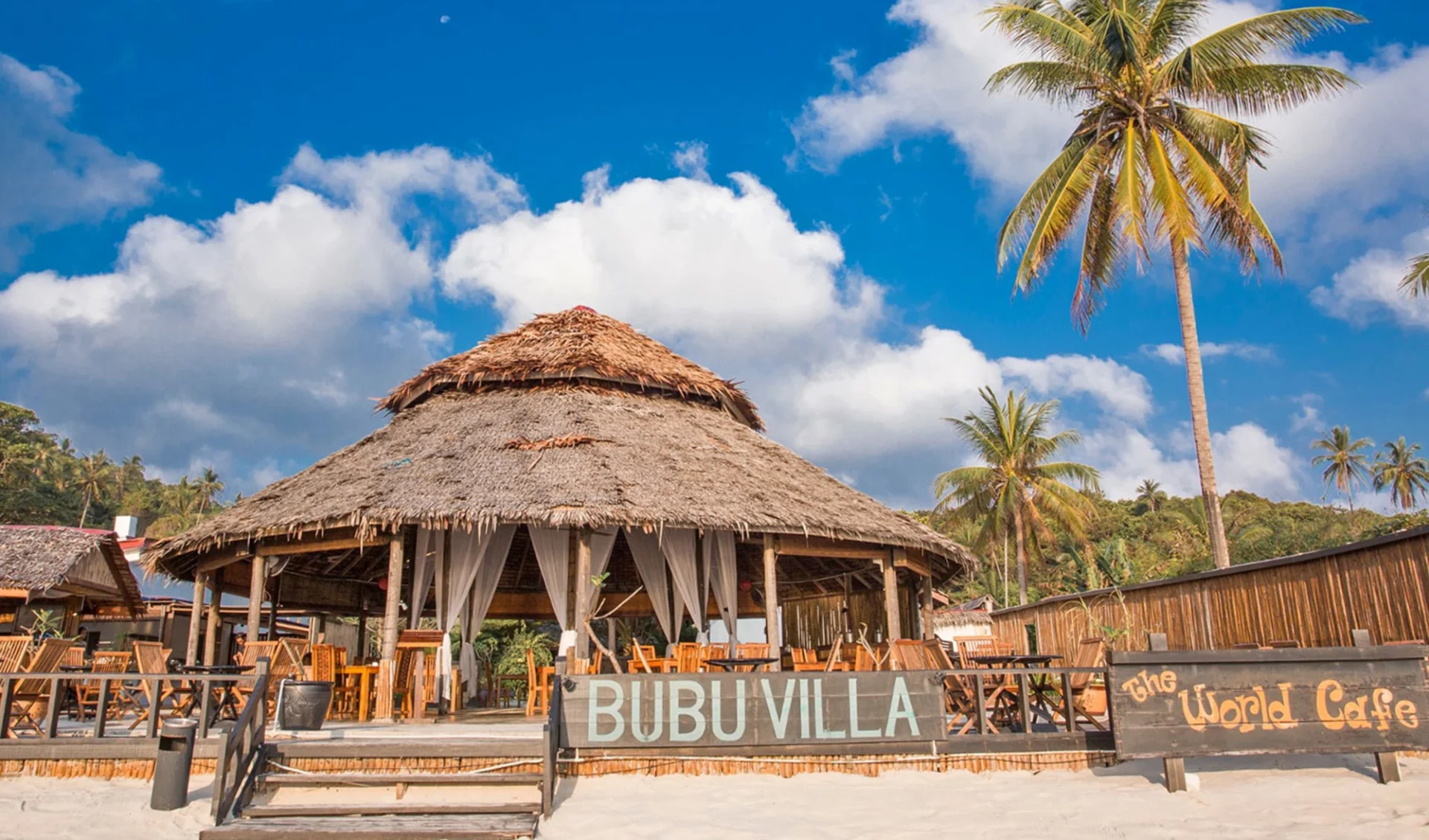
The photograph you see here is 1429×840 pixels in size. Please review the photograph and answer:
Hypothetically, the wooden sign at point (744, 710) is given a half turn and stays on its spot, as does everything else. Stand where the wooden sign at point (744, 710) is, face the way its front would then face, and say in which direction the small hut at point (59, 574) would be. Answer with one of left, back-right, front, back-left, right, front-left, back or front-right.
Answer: front-left

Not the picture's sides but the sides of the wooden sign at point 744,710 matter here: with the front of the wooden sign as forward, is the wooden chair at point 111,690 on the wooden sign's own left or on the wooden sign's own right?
on the wooden sign's own right

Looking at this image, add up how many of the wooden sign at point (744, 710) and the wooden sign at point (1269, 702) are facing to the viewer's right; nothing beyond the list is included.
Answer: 0

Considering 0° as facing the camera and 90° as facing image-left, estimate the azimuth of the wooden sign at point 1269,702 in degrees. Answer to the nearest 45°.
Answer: approximately 0°

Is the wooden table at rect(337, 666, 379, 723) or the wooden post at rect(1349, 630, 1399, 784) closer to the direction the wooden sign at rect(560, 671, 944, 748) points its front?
the wooden post

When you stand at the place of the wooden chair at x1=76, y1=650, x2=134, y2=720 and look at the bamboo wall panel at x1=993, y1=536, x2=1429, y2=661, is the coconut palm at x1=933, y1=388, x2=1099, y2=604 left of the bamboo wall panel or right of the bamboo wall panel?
left

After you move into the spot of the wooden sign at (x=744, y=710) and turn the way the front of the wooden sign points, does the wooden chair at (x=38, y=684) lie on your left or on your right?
on your right

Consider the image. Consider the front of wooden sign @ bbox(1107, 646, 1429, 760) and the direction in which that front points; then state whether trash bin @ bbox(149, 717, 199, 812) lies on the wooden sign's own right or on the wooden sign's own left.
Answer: on the wooden sign's own right

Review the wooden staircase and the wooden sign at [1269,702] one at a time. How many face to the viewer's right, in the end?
0

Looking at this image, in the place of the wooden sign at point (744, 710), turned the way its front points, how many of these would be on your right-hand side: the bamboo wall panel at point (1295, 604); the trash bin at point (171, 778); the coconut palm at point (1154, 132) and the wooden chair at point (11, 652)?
2

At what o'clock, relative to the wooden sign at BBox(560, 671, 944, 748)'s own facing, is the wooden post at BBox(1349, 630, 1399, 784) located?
The wooden post is roughly at 9 o'clock from the wooden sign.

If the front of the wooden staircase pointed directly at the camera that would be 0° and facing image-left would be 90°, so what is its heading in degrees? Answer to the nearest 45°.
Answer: approximately 0°
